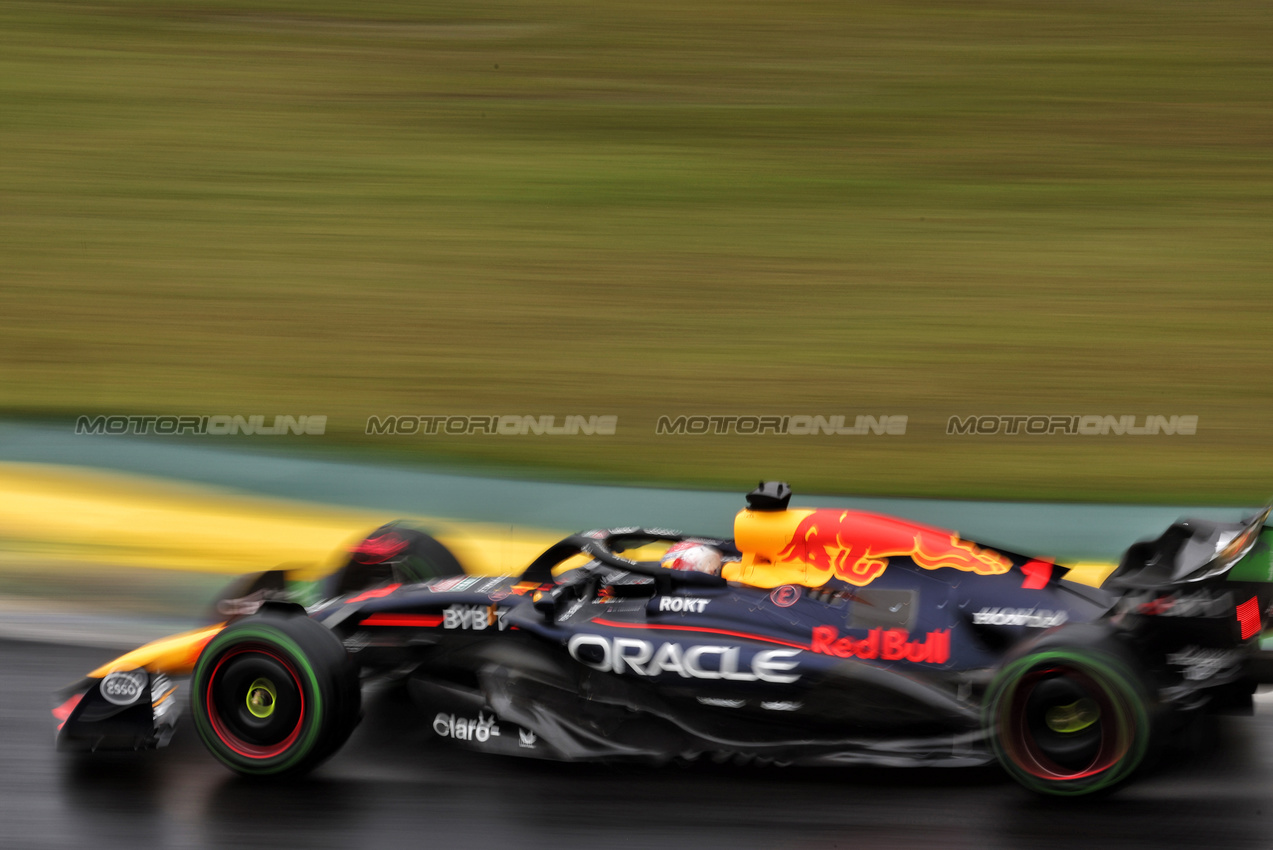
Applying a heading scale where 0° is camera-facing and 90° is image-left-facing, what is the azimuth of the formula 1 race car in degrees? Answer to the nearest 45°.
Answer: approximately 90°
